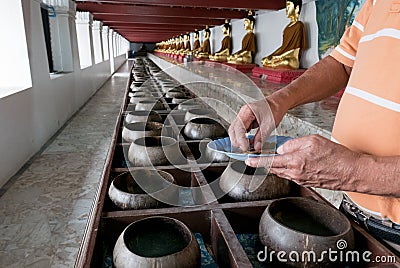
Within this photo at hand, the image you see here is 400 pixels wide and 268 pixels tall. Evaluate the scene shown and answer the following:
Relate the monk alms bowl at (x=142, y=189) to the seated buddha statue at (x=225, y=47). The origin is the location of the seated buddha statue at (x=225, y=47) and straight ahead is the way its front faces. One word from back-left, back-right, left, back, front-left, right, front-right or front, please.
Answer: left

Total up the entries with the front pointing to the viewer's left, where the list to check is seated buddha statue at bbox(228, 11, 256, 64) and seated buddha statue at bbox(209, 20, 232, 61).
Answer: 2

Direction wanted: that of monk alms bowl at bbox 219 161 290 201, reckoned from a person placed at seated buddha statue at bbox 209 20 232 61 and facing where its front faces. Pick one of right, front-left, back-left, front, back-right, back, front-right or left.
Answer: left

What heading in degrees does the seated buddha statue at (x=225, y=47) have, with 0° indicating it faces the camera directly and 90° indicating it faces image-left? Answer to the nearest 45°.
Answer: approximately 90°

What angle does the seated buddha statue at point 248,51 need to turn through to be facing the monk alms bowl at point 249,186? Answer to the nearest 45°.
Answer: approximately 90° to its left

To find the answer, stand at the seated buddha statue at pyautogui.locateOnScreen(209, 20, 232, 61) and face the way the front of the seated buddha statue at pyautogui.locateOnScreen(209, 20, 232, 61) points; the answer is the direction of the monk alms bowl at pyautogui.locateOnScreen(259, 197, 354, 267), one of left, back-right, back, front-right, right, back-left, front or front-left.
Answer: left

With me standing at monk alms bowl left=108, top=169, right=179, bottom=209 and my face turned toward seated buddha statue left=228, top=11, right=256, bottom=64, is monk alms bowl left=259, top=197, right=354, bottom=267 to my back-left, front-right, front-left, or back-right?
back-right

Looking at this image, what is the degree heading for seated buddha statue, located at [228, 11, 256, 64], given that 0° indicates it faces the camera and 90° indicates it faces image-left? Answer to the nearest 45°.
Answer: approximately 90°

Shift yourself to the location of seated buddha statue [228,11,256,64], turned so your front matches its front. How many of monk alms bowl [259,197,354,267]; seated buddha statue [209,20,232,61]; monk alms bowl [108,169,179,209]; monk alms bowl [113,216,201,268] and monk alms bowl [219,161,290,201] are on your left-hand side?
4
